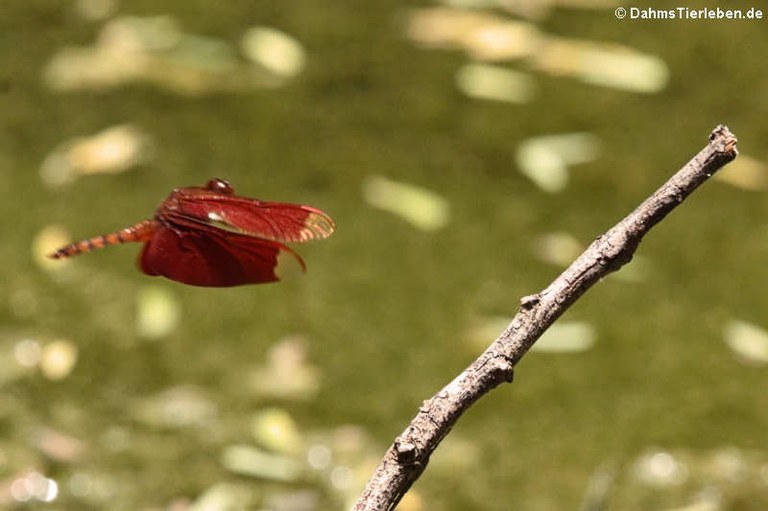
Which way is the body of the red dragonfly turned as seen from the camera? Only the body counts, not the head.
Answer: to the viewer's right
